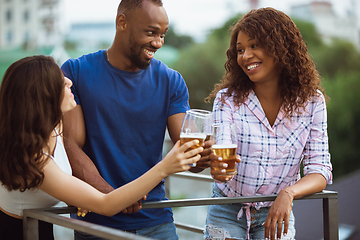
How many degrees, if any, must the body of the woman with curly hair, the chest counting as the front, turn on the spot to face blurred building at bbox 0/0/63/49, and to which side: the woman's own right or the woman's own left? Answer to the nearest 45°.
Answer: approximately 135° to the woman's own right

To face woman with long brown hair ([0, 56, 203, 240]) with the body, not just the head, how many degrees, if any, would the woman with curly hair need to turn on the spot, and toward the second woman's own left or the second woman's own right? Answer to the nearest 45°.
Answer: approximately 45° to the second woman's own right

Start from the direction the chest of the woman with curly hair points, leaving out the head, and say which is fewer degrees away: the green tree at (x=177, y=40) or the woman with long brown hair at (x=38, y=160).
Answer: the woman with long brown hair

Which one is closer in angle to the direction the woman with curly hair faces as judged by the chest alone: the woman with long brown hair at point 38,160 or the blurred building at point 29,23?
the woman with long brown hair

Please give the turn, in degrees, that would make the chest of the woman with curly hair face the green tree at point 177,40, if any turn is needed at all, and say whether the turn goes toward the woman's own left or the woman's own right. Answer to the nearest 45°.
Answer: approximately 180°

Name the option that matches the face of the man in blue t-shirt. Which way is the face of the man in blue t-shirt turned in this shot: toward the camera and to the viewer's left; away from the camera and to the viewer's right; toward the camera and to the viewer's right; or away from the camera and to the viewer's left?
toward the camera and to the viewer's right

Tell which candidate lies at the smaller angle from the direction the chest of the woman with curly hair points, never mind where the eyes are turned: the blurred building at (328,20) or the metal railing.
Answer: the metal railing

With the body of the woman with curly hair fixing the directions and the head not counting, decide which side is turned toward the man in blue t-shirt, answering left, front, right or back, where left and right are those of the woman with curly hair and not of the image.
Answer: right

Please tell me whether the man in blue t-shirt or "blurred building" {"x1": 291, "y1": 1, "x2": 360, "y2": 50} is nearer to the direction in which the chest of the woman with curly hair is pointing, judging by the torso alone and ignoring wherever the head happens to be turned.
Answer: the man in blue t-shirt

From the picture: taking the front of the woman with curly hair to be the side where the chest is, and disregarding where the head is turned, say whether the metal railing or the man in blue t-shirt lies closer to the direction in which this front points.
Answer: the metal railing

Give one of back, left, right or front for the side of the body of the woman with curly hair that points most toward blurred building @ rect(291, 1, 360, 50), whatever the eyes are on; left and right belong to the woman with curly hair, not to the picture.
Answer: back

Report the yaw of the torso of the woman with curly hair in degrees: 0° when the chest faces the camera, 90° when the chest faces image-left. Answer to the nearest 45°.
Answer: approximately 0°

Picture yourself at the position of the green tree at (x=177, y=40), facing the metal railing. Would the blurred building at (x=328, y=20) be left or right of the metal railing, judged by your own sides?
left
